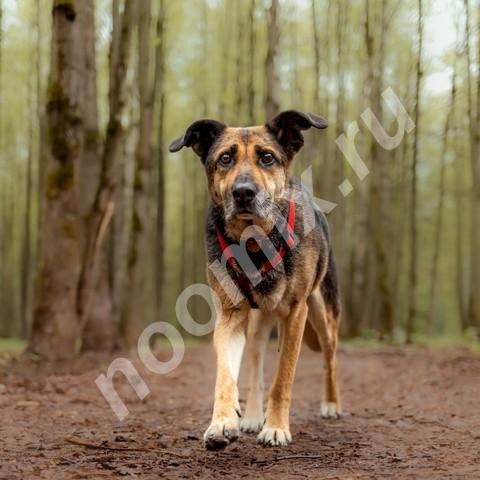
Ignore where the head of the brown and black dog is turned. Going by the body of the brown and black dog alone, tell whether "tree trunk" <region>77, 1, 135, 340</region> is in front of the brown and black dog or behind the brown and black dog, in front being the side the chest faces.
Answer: behind

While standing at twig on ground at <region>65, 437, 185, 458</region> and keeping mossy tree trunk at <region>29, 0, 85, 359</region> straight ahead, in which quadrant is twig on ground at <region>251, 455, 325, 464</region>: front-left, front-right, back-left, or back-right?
back-right

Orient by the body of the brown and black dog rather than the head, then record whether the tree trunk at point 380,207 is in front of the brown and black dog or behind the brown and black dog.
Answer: behind

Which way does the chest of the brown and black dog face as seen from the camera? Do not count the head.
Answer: toward the camera

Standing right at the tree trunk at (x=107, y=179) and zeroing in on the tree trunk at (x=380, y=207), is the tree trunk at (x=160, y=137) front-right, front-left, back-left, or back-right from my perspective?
front-left

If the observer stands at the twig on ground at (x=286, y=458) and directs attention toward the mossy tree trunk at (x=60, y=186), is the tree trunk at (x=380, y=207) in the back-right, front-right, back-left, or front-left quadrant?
front-right

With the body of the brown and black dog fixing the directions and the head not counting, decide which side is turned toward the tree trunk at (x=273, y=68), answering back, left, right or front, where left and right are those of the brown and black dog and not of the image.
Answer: back

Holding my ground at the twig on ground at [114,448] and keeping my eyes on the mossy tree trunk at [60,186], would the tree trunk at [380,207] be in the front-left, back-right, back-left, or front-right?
front-right

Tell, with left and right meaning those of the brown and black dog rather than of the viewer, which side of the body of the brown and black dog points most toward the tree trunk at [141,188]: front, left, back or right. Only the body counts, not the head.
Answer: back

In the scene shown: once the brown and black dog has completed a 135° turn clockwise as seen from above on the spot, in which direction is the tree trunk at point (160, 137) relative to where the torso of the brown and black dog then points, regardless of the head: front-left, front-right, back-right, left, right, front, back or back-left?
front-right
